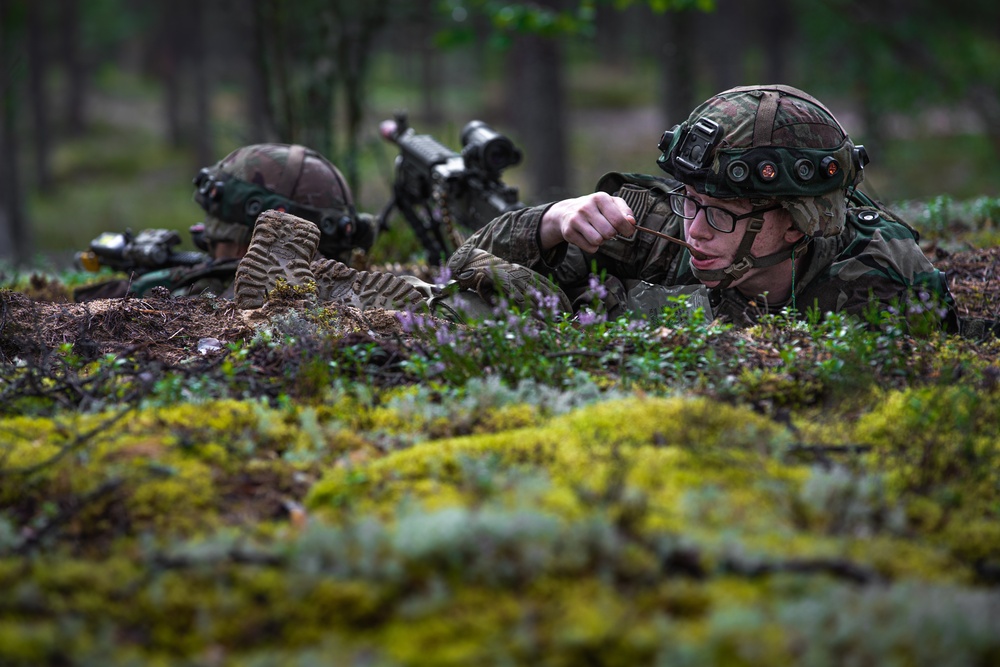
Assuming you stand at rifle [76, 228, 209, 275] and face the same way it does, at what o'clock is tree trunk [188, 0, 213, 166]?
The tree trunk is roughly at 3 o'clock from the rifle.

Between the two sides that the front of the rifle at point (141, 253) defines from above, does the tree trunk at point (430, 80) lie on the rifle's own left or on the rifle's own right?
on the rifle's own right

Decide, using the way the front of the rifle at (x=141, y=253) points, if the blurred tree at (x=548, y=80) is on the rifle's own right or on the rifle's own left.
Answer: on the rifle's own right

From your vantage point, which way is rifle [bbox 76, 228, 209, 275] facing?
to the viewer's left

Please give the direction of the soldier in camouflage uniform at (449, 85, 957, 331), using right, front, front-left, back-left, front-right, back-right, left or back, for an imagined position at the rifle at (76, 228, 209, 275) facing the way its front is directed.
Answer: back-left

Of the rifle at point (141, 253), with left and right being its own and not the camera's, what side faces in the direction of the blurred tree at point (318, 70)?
right

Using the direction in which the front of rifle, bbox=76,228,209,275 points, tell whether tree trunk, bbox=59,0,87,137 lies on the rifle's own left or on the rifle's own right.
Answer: on the rifle's own right

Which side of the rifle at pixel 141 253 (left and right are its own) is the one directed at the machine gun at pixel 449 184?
back
